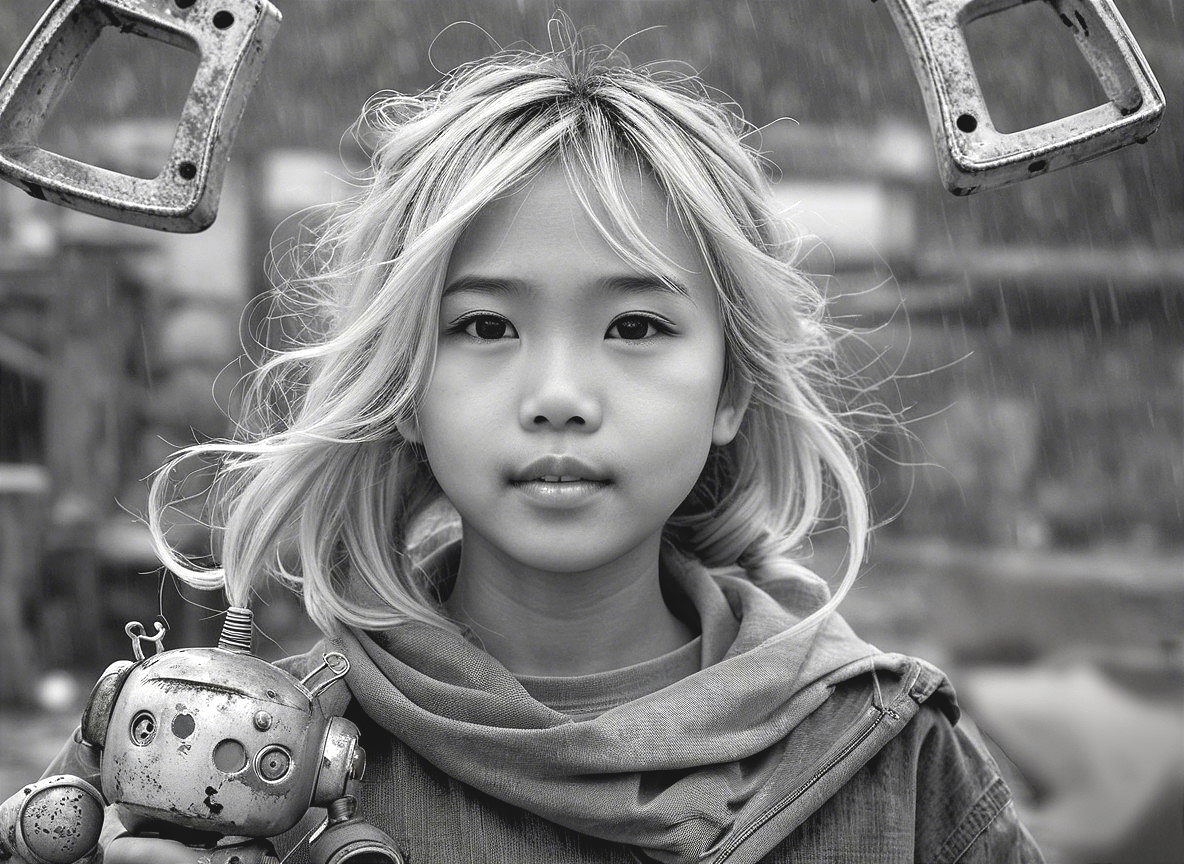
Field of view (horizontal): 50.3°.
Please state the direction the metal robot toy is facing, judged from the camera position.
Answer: facing the viewer

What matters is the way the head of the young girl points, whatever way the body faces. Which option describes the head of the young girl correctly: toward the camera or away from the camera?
toward the camera

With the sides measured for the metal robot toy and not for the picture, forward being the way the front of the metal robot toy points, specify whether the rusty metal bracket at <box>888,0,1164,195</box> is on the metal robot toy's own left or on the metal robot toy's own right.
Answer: on the metal robot toy's own left
